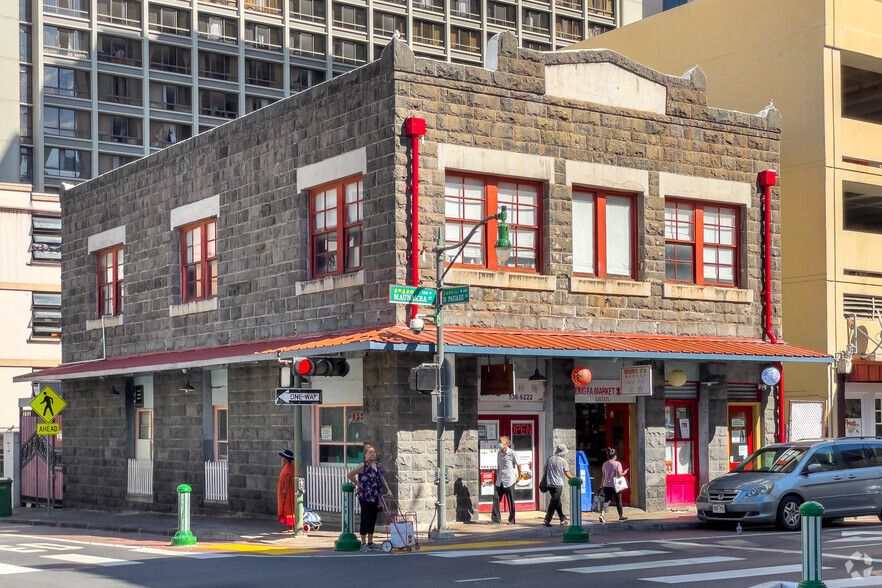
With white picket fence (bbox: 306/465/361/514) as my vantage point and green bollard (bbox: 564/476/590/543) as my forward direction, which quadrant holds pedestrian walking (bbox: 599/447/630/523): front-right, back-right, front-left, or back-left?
front-left

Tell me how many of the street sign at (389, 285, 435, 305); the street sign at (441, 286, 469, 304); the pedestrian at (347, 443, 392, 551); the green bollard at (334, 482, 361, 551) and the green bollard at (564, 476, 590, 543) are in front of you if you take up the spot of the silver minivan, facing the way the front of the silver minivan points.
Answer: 5

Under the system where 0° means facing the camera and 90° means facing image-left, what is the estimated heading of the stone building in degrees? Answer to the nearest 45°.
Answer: approximately 315°

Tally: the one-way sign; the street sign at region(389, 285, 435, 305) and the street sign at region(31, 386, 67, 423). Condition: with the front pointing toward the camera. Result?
3

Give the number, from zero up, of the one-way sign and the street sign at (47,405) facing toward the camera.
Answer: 2

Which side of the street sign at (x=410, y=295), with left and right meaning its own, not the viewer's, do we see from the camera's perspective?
front

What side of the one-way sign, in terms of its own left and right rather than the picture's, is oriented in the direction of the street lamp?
left

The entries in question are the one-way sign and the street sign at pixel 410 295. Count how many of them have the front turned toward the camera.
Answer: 2

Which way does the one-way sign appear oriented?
toward the camera
